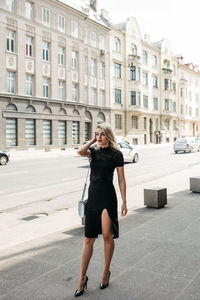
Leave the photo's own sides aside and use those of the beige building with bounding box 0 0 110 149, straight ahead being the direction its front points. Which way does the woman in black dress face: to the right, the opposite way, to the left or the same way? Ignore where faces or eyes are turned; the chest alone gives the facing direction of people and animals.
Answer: to the right

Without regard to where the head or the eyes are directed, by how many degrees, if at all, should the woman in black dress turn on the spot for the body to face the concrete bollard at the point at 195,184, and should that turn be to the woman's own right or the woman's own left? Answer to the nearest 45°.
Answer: approximately 180°

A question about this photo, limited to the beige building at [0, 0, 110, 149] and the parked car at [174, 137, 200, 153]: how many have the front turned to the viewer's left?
0

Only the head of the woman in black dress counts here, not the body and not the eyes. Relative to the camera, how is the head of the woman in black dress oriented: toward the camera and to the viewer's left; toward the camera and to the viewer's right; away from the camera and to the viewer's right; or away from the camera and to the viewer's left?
toward the camera and to the viewer's left

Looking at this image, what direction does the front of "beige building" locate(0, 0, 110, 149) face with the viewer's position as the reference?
facing the viewer and to the right of the viewer

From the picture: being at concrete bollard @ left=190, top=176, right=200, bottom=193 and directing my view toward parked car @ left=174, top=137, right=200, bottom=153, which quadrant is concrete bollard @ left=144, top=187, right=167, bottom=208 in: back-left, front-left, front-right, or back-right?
back-left
